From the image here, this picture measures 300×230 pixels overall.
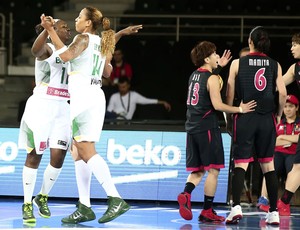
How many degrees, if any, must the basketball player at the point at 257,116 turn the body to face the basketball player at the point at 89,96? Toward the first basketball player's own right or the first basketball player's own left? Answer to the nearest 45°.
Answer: approximately 135° to the first basketball player's own left

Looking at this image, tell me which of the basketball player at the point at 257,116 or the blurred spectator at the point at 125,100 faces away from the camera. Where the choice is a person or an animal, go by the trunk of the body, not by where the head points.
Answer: the basketball player

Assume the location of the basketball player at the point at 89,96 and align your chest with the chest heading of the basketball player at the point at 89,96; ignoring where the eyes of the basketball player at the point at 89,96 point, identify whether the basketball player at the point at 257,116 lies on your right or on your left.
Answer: on your right

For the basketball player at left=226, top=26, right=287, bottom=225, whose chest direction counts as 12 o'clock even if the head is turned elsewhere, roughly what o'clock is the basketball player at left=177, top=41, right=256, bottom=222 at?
the basketball player at left=177, top=41, right=256, bottom=222 is roughly at 9 o'clock from the basketball player at left=226, top=26, right=287, bottom=225.

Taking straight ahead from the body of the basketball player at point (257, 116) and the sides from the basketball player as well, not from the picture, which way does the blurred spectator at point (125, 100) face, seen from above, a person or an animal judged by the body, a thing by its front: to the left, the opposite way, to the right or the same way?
the opposite way

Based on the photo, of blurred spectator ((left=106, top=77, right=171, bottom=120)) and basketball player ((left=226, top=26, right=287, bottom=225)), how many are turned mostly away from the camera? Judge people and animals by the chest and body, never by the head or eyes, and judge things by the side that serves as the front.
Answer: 1

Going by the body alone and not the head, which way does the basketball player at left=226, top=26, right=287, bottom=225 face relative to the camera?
away from the camera

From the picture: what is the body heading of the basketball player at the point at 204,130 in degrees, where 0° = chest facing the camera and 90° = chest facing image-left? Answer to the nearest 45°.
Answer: approximately 225°
